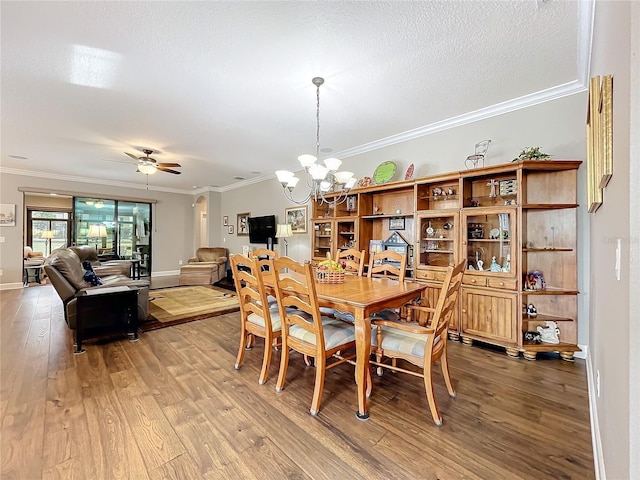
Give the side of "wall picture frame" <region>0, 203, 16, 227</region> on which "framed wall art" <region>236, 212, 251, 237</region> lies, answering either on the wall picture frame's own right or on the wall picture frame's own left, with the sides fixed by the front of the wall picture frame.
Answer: on the wall picture frame's own left

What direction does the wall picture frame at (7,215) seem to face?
toward the camera

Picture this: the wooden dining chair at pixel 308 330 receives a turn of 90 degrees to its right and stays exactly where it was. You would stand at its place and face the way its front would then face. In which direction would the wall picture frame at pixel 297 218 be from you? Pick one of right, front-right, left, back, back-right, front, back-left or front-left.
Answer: back-left

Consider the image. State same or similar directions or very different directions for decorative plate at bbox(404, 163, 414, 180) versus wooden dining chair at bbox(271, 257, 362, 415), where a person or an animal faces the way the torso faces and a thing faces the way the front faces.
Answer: very different directions

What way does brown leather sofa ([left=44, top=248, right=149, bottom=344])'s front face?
to the viewer's right

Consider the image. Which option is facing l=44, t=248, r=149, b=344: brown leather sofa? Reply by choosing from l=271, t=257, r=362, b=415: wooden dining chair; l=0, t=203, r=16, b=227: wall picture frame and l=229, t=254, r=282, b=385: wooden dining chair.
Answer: the wall picture frame

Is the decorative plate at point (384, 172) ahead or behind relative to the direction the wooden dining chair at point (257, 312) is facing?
ahead

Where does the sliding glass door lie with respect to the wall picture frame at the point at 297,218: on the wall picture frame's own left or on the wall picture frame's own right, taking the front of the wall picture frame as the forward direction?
on the wall picture frame's own right

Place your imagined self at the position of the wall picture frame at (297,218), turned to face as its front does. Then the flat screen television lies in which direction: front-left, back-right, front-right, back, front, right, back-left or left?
right

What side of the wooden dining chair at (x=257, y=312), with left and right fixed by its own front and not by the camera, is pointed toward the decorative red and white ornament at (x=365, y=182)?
front

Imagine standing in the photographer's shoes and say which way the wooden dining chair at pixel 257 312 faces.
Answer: facing away from the viewer and to the right of the viewer

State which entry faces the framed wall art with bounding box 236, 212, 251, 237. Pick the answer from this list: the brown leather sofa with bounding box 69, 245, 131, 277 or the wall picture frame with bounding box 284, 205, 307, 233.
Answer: the brown leather sofa

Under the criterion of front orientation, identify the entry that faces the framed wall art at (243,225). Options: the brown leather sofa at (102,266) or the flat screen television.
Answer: the brown leather sofa
